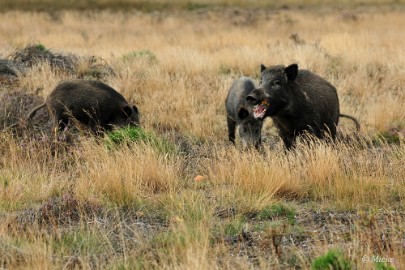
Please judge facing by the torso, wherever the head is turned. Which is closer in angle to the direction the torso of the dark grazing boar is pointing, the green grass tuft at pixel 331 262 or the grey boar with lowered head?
the grey boar with lowered head

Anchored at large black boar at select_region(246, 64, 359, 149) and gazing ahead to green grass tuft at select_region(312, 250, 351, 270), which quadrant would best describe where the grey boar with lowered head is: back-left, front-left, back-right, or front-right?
back-right

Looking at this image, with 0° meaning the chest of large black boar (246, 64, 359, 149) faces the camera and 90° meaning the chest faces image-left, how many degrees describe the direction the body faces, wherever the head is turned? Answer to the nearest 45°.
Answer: approximately 45°

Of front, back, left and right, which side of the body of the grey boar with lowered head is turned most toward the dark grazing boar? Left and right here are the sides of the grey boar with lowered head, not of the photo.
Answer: right

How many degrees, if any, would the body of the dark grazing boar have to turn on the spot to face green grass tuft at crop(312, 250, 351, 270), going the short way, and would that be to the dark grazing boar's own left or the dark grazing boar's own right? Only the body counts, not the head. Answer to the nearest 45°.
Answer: approximately 90° to the dark grazing boar's own right

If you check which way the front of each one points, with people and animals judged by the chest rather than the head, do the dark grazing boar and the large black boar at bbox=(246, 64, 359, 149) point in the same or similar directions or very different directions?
very different directions

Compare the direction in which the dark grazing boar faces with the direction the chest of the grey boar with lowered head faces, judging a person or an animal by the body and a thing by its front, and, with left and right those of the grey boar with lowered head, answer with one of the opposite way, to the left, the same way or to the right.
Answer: to the left

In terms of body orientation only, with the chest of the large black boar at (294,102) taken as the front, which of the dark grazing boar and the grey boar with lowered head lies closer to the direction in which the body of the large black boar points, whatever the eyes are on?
the dark grazing boar

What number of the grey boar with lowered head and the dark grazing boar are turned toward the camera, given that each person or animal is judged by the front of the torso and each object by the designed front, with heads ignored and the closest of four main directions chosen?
1

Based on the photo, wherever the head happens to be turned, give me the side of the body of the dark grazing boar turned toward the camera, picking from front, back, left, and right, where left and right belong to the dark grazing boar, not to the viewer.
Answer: right

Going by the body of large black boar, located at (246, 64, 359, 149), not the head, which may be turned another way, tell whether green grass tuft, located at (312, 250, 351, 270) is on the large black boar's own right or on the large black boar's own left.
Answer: on the large black boar's own left
